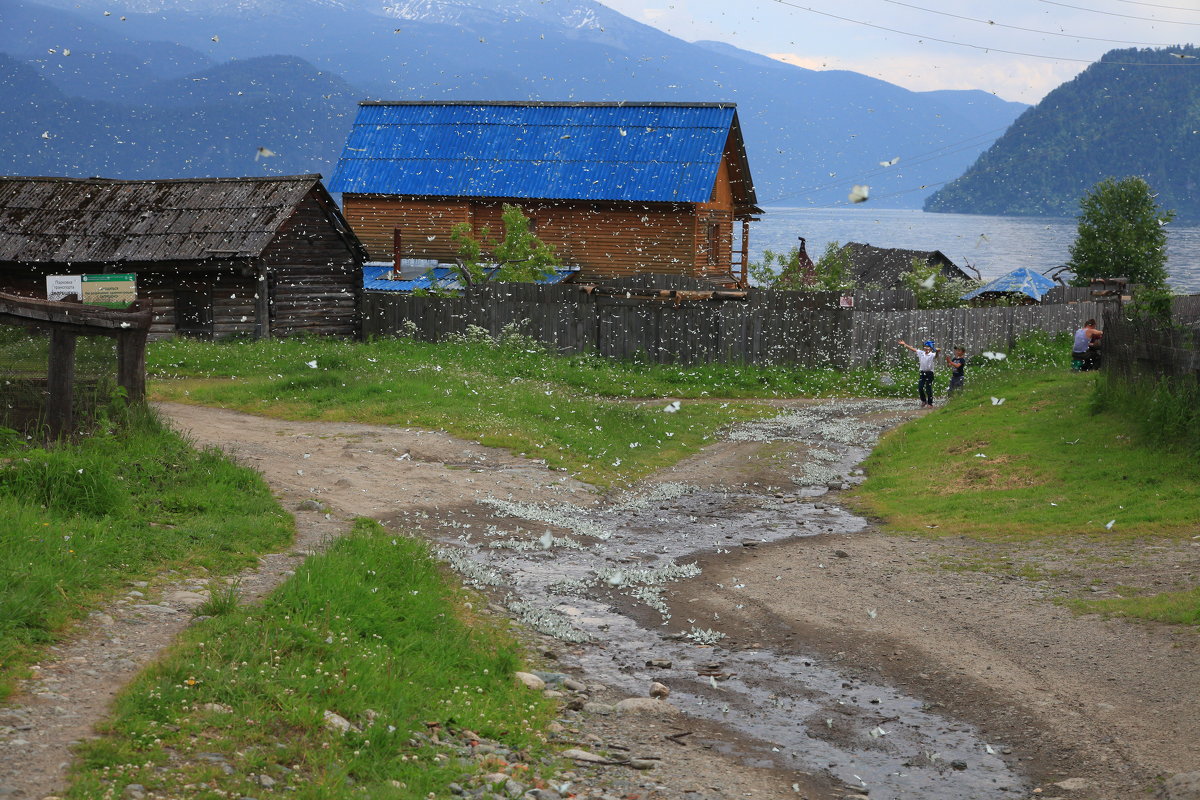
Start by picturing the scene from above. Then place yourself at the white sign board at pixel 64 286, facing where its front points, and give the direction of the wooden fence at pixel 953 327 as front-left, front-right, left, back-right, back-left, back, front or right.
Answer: left

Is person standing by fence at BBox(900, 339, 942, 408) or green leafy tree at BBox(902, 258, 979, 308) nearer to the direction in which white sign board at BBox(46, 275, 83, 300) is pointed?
the person standing by fence

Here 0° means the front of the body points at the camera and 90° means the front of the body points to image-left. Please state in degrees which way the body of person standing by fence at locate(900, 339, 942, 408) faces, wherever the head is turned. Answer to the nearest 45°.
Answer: approximately 0°

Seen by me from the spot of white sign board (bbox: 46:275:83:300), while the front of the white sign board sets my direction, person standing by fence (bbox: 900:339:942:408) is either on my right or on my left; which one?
on my left

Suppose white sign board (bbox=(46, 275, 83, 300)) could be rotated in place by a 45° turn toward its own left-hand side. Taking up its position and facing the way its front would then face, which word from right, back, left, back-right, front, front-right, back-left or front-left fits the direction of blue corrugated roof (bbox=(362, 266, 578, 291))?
left

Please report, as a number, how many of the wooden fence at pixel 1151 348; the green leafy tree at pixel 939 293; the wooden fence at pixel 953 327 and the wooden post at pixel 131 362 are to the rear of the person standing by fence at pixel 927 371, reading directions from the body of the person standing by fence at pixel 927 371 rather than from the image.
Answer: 2

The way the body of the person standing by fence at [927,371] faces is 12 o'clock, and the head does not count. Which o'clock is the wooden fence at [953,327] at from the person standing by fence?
The wooden fence is roughly at 6 o'clock from the person standing by fence.

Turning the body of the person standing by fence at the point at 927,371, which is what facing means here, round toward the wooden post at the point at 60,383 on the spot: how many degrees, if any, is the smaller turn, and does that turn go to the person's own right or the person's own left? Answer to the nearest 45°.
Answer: approximately 45° to the person's own right

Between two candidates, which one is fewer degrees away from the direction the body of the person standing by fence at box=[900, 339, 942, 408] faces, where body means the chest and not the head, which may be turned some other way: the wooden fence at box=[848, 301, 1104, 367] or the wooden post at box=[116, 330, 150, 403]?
the wooden post

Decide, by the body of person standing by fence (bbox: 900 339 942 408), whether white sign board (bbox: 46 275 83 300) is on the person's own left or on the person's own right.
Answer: on the person's own right

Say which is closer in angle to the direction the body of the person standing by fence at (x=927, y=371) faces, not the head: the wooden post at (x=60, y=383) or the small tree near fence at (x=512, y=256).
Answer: the wooden post

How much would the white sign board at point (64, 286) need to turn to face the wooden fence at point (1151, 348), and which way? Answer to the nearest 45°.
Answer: approximately 45° to its left

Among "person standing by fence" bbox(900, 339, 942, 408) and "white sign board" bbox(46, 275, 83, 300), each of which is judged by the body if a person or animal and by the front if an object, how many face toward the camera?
2
